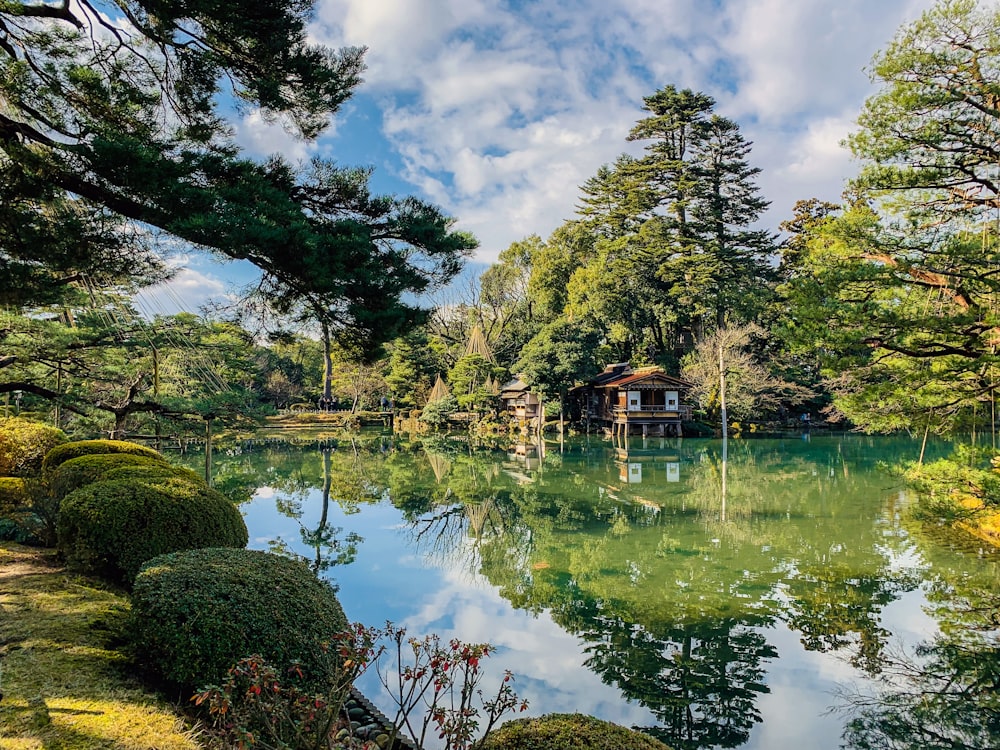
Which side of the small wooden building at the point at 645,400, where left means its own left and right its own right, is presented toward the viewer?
front

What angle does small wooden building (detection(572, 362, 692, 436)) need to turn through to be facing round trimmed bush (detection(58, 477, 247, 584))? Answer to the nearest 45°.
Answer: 0° — it already faces it

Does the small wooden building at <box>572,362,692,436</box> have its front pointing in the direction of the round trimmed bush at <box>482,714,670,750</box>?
yes

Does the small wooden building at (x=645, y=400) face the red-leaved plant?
yes

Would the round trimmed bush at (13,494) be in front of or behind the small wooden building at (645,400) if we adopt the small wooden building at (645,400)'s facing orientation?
in front

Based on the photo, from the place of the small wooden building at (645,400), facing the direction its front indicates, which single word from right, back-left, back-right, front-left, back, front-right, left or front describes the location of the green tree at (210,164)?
front

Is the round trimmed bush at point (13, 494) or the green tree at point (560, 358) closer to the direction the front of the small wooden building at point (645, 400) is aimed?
the round trimmed bush

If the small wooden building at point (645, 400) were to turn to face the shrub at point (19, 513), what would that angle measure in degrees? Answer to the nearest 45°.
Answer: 0° — it already faces it

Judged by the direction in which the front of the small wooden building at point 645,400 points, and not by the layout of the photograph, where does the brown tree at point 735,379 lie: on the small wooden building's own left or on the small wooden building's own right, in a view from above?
on the small wooden building's own left

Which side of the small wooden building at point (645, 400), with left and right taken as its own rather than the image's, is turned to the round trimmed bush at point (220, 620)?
front

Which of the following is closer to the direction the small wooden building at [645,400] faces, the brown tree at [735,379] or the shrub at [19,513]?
the shrub

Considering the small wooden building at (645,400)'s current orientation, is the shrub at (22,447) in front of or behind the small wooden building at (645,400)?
in front

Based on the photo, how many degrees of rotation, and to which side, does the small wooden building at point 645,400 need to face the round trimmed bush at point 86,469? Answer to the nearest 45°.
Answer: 0° — it already faces it

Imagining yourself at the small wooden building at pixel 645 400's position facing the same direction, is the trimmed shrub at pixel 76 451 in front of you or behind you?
in front
